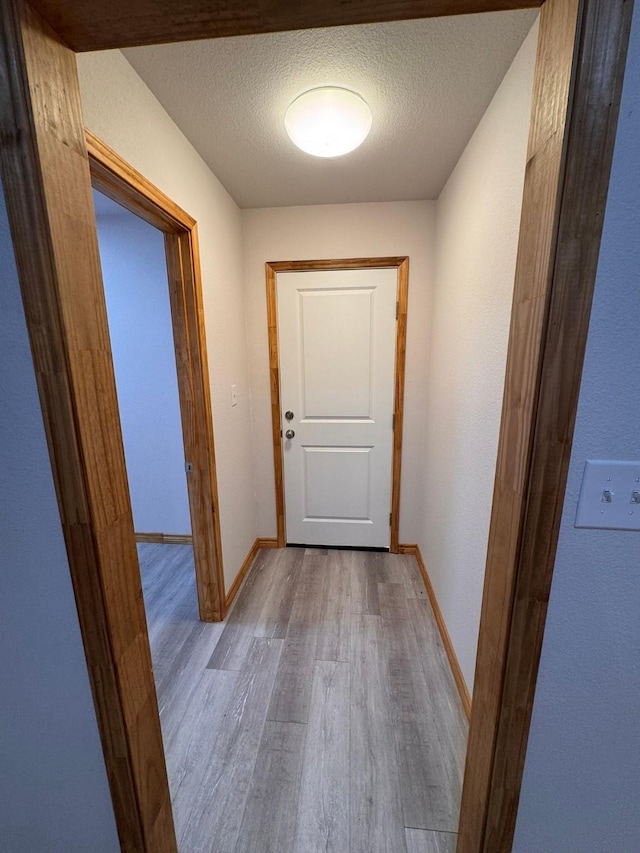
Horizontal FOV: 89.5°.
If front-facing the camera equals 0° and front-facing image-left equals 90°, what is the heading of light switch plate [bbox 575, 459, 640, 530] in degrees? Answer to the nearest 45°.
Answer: approximately 0°

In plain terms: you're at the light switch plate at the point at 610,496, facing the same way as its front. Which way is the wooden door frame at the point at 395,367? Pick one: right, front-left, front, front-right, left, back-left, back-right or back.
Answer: back-right

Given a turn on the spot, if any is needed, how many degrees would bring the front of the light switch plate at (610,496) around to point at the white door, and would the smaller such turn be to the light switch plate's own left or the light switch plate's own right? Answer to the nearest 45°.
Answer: approximately 135° to the light switch plate's own right
